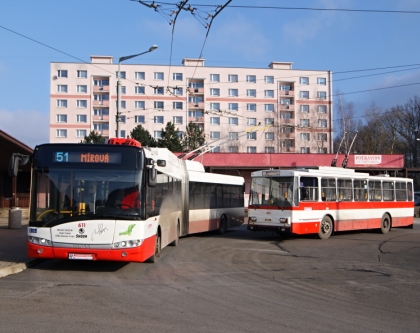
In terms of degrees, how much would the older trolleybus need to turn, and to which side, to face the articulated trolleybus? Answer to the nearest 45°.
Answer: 0° — it already faces it

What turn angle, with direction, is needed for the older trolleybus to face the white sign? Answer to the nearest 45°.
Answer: approximately 135° to its right

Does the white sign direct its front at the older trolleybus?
yes

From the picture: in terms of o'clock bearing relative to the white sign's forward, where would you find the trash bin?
The trash bin is roughly at 1 o'clock from the white sign.

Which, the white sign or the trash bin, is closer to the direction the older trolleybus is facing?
the trash bin

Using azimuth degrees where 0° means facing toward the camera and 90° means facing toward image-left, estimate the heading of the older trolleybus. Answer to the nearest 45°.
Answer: approximately 45°

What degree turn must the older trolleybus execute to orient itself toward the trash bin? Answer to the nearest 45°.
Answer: approximately 45° to its right

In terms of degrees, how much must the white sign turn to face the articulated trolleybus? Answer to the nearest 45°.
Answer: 0° — it already faces it

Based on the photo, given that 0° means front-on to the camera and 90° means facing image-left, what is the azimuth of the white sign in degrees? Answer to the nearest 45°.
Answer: approximately 0°
